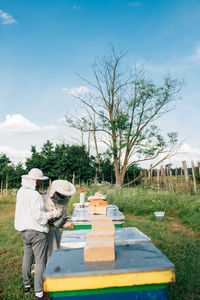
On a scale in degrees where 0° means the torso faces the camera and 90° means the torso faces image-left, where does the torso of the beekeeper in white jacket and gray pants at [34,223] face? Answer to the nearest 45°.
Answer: approximately 225°

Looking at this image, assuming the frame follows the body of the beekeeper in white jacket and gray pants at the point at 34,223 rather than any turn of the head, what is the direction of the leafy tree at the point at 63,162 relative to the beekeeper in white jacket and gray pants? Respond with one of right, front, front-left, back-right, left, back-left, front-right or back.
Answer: front-left
